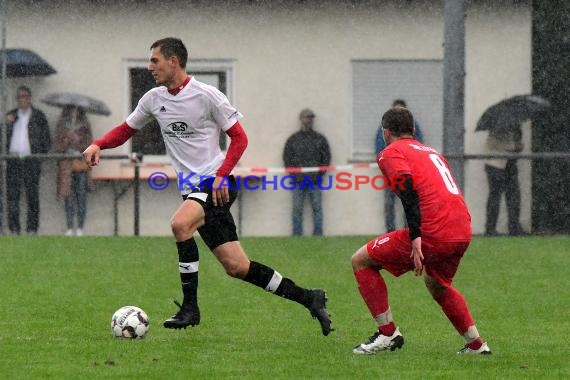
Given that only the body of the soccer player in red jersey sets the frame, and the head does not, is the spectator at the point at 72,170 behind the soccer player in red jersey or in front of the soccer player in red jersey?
in front

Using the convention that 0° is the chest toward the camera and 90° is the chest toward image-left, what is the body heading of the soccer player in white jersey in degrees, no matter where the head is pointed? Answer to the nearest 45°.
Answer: approximately 45°

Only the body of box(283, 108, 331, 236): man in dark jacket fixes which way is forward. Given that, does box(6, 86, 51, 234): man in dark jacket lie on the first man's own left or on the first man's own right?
on the first man's own right

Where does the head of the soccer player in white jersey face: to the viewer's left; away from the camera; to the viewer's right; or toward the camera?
to the viewer's left

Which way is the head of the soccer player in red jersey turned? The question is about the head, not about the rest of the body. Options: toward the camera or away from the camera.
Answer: away from the camera

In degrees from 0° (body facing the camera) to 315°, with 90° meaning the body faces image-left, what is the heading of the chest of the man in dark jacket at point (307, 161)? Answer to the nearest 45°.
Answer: approximately 0°

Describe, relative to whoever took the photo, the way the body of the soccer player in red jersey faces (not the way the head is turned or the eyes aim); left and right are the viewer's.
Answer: facing away from the viewer and to the left of the viewer

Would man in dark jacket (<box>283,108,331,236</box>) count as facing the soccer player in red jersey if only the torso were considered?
yes

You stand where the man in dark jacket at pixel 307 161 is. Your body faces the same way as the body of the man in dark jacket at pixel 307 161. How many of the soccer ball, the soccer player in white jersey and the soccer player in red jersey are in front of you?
3

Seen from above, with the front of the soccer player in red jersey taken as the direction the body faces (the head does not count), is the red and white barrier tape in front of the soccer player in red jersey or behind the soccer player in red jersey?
in front

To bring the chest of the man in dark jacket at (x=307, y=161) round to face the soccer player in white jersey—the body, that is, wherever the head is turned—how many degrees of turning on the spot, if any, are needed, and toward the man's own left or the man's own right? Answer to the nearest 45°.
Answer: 0° — they already face them
